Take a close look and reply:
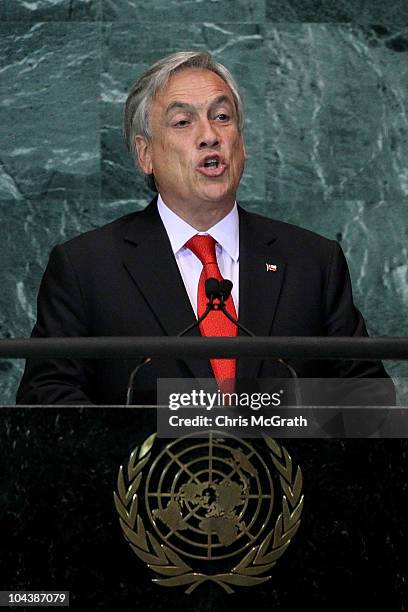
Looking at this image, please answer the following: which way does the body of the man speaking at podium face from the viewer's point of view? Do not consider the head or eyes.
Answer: toward the camera

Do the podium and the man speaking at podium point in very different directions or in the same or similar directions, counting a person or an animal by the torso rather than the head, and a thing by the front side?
same or similar directions

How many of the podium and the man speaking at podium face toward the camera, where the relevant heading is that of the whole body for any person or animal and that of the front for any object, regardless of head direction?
2

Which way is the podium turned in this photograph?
toward the camera
